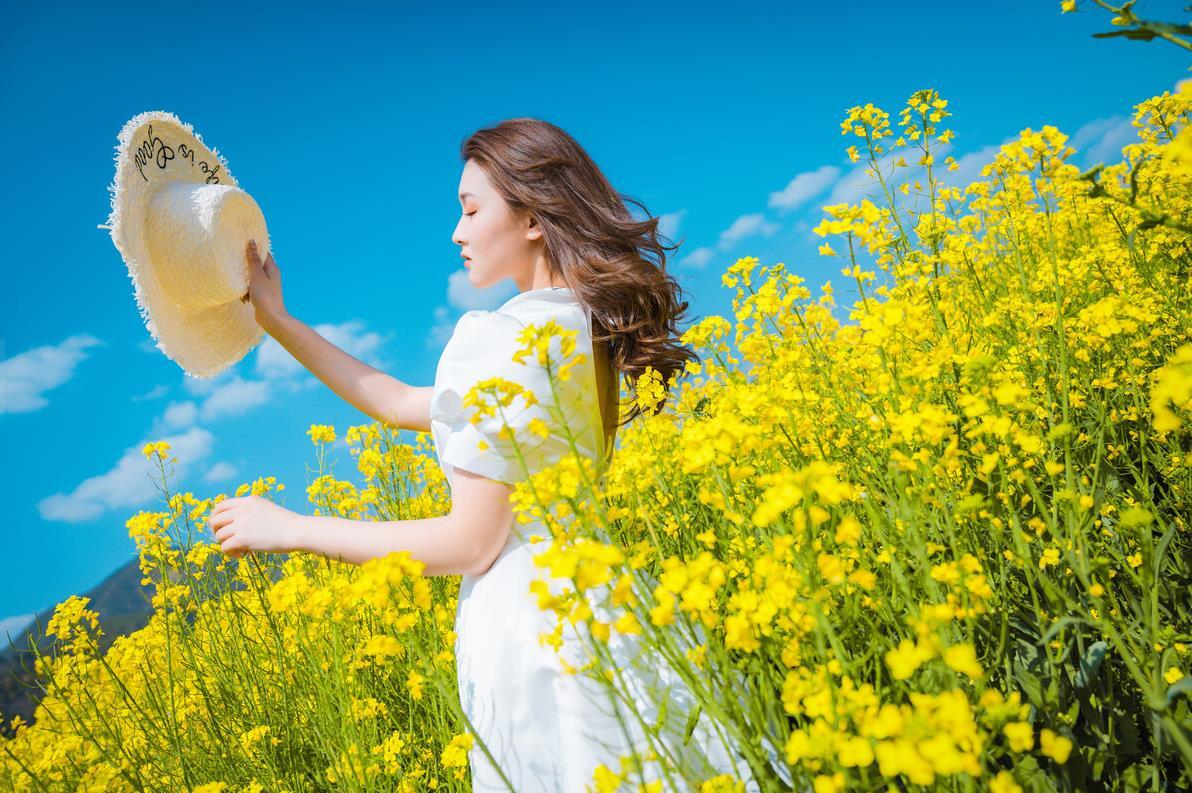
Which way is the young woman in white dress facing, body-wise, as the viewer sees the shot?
to the viewer's left

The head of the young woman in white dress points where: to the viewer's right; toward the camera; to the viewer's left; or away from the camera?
to the viewer's left
